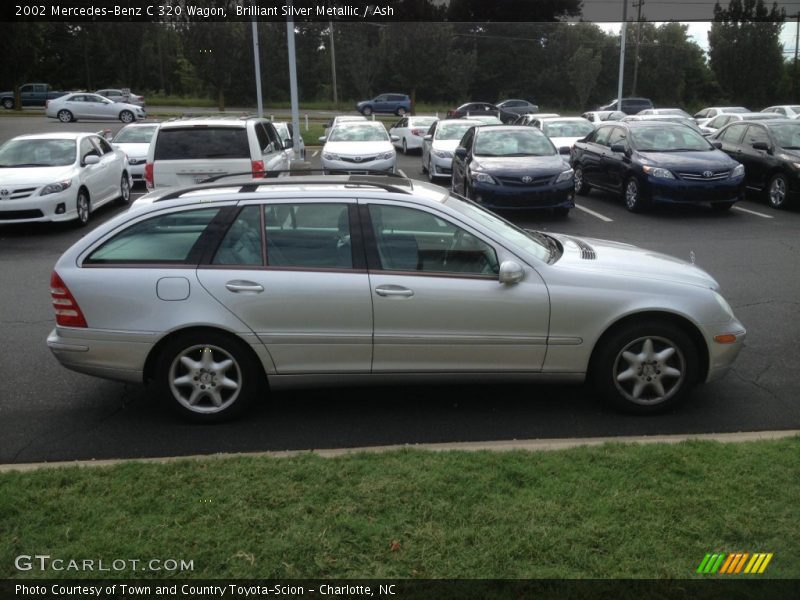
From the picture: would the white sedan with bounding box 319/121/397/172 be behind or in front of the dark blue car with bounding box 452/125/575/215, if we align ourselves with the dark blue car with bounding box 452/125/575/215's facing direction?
behind

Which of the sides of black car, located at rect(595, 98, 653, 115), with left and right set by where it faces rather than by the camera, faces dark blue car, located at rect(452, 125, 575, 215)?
left

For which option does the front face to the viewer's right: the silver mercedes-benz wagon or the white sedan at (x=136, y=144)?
the silver mercedes-benz wagon

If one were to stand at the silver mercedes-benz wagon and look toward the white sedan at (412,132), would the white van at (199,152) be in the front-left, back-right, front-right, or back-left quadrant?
front-left

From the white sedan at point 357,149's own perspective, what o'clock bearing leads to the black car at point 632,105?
The black car is roughly at 7 o'clock from the white sedan.

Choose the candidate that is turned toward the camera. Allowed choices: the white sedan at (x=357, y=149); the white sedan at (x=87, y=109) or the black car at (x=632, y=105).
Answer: the white sedan at (x=357, y=149)

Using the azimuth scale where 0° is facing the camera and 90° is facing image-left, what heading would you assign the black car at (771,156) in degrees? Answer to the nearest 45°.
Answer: approximately 315°

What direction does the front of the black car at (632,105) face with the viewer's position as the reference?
facing to the left of the viewer

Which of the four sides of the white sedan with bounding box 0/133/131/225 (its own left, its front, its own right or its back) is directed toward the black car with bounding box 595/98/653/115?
back

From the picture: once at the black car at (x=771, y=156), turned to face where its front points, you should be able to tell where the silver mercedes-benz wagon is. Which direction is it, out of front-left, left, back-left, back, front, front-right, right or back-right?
front-right

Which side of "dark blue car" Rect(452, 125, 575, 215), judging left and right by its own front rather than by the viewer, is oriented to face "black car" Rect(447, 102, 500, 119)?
back

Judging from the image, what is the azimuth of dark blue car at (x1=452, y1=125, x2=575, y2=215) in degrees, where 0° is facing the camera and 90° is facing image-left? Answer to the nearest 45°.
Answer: approximately 0°

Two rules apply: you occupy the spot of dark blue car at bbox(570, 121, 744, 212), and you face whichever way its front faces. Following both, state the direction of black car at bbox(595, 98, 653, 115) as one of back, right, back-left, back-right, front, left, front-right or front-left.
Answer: back-left

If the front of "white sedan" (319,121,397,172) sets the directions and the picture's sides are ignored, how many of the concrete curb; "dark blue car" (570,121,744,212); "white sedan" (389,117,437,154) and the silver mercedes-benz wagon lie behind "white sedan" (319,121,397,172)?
1

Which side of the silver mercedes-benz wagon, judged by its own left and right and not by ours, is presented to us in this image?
right
